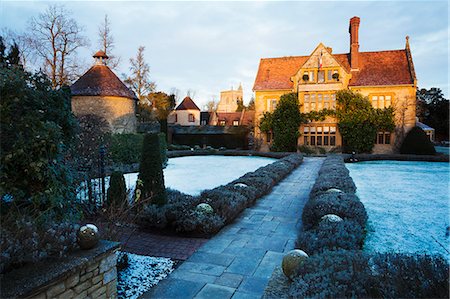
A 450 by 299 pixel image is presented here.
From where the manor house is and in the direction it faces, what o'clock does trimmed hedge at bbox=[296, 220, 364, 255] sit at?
The trimmed hedge is roughly at 12 o'clock from the manor house.

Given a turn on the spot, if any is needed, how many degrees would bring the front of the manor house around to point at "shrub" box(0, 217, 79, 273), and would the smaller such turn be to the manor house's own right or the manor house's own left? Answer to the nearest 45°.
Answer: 0° — it already faces it

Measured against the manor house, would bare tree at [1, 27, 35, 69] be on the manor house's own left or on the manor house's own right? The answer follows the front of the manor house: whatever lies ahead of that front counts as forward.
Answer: on the manor house's own right

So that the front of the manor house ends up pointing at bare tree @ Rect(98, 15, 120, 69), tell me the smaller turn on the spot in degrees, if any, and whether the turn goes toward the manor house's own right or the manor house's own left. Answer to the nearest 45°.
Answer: approximately 90° to the manor house's own right

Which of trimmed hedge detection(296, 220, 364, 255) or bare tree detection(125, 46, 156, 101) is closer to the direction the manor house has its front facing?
the trimmed hedge

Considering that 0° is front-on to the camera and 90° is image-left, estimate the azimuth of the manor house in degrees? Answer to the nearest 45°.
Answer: approximately 0°

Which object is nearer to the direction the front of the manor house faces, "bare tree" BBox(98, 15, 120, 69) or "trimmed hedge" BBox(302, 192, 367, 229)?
the trimmed hedge
